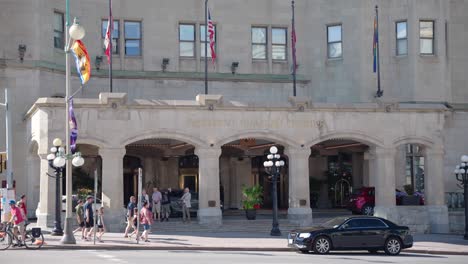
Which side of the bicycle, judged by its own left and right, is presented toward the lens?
left

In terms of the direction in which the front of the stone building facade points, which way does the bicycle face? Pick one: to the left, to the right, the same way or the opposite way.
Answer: to the right

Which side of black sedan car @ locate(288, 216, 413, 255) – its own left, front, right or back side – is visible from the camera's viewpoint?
left

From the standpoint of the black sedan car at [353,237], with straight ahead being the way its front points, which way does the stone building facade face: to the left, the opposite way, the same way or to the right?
to the left

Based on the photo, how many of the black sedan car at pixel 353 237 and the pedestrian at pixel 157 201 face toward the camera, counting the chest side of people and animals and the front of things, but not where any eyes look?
1

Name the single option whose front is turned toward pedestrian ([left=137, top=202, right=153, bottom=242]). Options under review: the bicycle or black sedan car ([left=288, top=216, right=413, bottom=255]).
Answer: the black sedan car

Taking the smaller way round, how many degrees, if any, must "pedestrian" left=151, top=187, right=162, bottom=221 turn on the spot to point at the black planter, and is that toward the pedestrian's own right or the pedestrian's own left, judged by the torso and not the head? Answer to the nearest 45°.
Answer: approximately 90° to the pedestrian's own left

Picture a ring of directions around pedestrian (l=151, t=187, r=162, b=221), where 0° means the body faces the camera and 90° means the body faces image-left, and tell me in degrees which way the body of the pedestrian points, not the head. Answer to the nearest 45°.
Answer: approximately 0°
